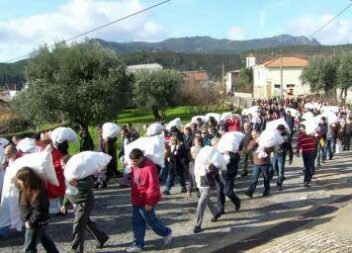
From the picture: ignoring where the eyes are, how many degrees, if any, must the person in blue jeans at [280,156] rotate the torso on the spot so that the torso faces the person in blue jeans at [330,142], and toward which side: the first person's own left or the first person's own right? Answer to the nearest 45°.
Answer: approximately 135° to the first person's own right

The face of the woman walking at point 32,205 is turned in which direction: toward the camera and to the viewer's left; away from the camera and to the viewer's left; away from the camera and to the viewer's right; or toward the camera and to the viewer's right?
toward the camera and to the viewer's left

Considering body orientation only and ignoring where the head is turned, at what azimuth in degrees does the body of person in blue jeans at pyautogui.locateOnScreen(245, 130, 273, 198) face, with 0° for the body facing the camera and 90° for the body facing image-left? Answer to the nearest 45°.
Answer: approximately 45°

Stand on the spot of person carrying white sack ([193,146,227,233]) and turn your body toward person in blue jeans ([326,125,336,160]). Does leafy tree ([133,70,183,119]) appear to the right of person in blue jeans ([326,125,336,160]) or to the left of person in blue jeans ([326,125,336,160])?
left

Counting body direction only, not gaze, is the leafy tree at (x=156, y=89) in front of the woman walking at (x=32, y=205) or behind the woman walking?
behind

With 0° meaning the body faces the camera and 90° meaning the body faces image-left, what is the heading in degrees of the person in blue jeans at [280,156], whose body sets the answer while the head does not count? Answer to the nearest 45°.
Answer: approximately 45°

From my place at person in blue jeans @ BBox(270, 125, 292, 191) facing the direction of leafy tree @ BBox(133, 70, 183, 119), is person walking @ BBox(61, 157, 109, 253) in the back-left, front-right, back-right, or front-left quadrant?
back-left

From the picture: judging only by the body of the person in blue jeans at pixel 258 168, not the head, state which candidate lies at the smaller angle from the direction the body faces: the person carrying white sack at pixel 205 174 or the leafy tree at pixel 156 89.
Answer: the person carrying white sack

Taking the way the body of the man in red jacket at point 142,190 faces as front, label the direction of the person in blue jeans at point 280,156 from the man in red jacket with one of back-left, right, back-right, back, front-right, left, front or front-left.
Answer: back

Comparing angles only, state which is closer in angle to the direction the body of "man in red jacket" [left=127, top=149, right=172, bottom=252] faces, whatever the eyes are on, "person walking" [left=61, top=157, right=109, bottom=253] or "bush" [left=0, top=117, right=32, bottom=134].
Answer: the person walking

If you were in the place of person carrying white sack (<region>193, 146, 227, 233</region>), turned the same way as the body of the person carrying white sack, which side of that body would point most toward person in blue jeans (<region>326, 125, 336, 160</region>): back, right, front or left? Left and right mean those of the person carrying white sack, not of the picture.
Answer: back

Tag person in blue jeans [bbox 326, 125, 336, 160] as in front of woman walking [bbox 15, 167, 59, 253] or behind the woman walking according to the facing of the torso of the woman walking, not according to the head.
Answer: behind

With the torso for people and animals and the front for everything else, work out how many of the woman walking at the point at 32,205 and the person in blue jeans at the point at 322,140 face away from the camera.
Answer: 0
